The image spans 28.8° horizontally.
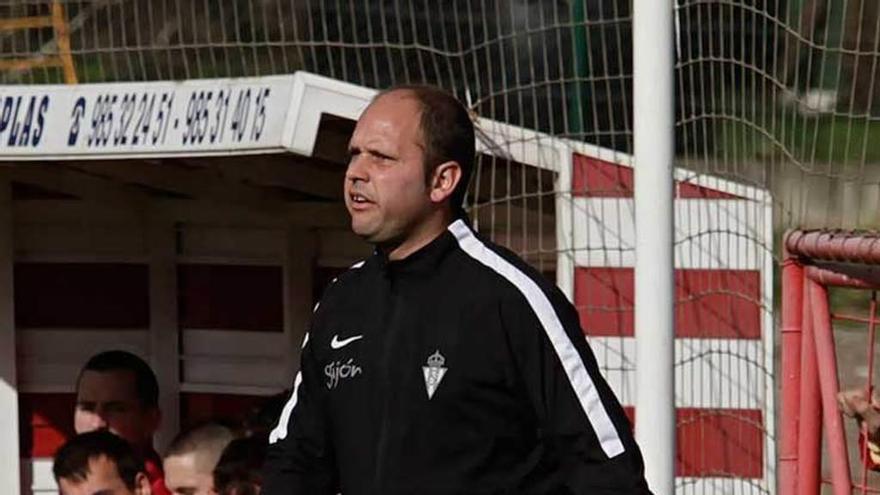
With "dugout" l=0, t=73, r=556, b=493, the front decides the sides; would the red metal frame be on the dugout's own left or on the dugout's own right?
on the dugout's own left

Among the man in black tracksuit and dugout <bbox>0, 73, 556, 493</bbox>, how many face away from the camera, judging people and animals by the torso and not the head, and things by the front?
0

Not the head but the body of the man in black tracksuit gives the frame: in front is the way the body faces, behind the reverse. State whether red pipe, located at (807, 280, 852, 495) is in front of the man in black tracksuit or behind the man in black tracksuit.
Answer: behind

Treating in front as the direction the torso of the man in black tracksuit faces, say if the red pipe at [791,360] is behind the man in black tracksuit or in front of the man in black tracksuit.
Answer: behind

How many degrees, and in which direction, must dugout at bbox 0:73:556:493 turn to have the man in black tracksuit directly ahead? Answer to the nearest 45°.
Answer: approximately 45° to its left

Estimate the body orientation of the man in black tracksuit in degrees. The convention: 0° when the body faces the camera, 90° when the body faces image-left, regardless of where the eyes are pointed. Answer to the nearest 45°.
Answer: approximately 45°

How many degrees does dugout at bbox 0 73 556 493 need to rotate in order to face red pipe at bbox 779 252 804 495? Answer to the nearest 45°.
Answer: approximately 90° to its left
